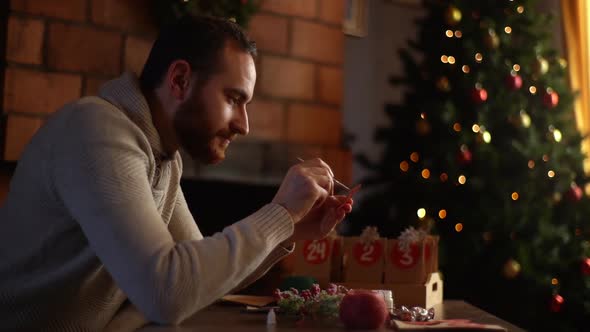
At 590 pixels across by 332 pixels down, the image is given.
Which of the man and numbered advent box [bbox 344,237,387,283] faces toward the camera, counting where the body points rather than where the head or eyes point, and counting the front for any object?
the numbered advent box

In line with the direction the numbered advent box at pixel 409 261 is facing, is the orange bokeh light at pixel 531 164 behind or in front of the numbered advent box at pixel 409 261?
behind

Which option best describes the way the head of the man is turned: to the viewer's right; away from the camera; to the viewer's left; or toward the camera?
to the viewer's right

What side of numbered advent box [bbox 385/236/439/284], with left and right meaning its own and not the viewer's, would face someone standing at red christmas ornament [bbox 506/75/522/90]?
back

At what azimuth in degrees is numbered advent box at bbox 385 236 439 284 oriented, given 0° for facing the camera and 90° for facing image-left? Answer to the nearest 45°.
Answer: approximately 0°

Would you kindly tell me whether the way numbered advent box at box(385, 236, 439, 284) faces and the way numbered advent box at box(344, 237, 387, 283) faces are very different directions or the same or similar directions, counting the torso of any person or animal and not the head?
same or similar directions

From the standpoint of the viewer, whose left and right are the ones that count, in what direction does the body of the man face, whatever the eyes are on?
facing to the right of the viewer

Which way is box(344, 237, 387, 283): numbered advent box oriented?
toward the camera

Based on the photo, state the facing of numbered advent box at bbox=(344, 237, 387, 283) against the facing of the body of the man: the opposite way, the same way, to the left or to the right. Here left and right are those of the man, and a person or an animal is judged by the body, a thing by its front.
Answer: to the right

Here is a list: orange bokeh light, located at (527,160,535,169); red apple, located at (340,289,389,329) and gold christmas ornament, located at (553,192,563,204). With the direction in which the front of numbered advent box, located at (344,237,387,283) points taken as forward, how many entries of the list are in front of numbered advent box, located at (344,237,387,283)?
1

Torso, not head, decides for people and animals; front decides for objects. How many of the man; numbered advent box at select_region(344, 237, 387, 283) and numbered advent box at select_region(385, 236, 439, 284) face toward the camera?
2

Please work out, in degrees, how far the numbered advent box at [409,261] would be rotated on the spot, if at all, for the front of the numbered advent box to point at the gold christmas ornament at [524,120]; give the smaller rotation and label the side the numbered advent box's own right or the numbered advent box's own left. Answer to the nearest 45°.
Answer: approximately 180°

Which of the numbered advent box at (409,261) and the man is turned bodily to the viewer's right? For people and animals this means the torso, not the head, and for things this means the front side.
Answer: the man

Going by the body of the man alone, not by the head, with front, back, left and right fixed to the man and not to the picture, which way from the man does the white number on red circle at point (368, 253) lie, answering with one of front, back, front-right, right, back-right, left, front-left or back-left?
front-left
